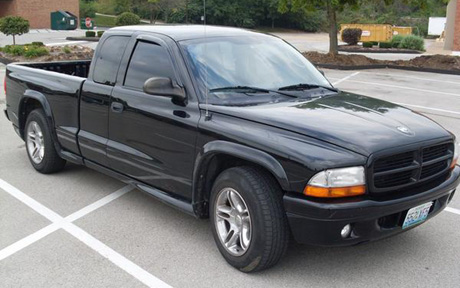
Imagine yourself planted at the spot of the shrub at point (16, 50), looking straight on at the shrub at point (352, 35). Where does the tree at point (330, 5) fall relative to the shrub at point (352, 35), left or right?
right

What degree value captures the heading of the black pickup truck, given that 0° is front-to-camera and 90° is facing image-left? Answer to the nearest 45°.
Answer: approximately 315°

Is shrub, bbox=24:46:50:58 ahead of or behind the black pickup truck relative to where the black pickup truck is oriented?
behind

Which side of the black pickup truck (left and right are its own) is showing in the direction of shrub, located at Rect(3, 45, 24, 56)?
back

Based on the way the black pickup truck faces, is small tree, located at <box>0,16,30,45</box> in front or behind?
behind

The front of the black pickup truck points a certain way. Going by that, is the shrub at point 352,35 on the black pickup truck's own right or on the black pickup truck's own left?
on the black pickup truck's own left

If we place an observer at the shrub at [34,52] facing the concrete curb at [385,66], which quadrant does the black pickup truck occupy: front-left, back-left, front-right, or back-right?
front-right

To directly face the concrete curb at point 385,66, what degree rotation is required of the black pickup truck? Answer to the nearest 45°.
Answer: approximately 135° to its left

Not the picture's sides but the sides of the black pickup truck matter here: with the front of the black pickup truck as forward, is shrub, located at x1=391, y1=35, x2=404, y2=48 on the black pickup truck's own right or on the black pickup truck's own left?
on the black pickup truck's own left

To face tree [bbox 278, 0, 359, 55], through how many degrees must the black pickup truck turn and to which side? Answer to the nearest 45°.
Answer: approximately 135° to its left
